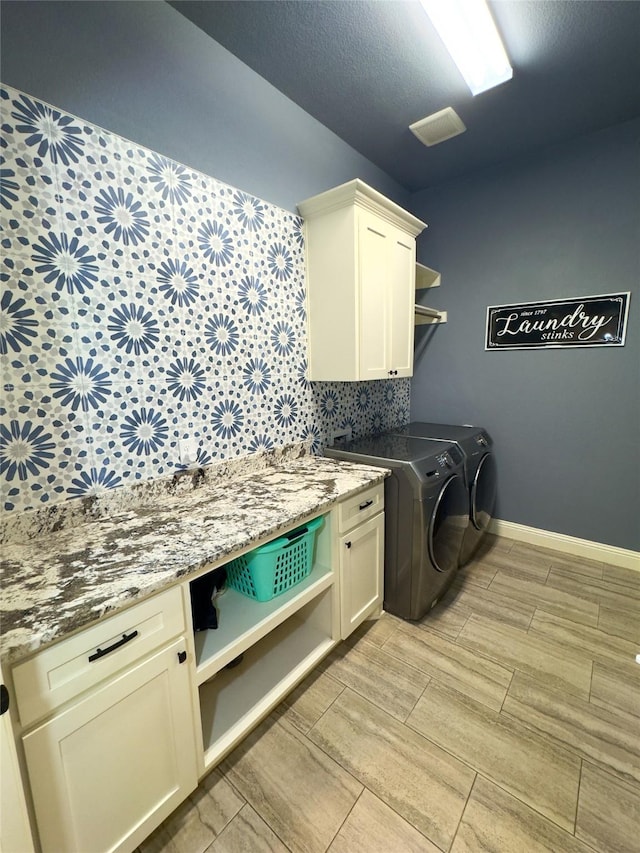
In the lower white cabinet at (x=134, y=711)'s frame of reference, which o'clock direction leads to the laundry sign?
The laundry sign is roughly at 10 o'clock from the lower white cabinet.

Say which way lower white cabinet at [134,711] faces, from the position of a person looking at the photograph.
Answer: facing the viewer and to the right of the viewer

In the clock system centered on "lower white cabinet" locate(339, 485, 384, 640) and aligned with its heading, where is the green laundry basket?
The green laundry basket is roughly at 3 o'clock from the lower white cabinet.

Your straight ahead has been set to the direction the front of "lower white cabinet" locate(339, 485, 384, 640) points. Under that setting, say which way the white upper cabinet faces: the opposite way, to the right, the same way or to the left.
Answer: the same way

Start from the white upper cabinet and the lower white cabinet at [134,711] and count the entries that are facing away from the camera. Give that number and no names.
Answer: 0

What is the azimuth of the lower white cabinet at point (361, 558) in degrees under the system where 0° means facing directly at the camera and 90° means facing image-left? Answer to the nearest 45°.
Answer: approximately 315°
